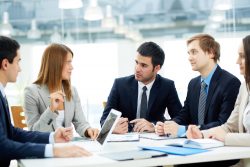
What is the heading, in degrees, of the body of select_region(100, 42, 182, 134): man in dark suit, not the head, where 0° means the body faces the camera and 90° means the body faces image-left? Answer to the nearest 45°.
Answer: approximately 0°

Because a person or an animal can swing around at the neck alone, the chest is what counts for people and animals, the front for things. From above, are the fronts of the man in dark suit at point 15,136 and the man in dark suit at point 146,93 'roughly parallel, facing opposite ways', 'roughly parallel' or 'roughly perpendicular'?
roughly perpendicular

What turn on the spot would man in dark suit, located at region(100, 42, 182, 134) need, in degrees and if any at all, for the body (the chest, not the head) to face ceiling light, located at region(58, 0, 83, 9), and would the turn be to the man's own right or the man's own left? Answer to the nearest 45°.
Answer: approximately 135° to the man's own right

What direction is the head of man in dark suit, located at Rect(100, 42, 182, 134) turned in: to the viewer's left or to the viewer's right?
to the viewer's left

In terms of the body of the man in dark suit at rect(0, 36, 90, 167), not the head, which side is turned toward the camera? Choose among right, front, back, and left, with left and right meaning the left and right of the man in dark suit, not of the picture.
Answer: right

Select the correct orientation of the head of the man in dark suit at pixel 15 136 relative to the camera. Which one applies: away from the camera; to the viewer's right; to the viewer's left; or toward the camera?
to the viewer's right

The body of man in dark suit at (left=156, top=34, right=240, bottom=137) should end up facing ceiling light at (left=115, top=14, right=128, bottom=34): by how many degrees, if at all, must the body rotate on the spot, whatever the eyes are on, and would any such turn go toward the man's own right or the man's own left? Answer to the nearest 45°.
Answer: approximately 135° to the man's own right

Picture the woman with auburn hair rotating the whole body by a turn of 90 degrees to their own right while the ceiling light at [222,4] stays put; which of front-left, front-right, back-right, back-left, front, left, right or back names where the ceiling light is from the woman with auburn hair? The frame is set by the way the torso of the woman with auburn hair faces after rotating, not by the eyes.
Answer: back

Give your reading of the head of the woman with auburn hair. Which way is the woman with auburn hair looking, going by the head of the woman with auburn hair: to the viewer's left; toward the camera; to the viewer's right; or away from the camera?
to the viewer's right

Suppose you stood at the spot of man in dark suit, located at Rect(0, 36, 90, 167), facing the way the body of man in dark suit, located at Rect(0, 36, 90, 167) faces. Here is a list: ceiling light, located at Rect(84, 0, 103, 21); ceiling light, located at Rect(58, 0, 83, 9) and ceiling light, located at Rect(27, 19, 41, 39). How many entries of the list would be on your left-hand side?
3

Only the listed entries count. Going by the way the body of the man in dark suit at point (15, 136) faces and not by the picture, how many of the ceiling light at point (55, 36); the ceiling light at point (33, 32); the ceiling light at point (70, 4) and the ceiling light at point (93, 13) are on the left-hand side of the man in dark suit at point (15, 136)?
4

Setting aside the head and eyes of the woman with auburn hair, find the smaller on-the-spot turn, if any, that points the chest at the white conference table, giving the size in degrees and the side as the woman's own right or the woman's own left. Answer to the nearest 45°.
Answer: approximately 45° to the woman's own right

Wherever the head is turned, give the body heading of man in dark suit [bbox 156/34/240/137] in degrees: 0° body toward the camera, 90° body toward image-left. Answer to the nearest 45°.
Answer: approximately 45°

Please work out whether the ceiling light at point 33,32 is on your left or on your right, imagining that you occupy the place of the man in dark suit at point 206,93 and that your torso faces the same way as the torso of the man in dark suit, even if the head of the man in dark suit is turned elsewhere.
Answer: on your right

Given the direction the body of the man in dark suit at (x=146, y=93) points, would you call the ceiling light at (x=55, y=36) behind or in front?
behind

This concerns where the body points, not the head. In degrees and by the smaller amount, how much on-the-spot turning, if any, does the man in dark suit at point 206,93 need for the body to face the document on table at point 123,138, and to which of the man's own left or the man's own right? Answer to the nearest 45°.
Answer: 0° — they already face it

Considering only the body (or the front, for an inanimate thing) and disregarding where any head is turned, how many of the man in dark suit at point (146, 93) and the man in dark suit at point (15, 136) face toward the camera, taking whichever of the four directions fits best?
1

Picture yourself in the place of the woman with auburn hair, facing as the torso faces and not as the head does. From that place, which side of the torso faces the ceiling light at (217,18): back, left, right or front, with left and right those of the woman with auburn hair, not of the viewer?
left
